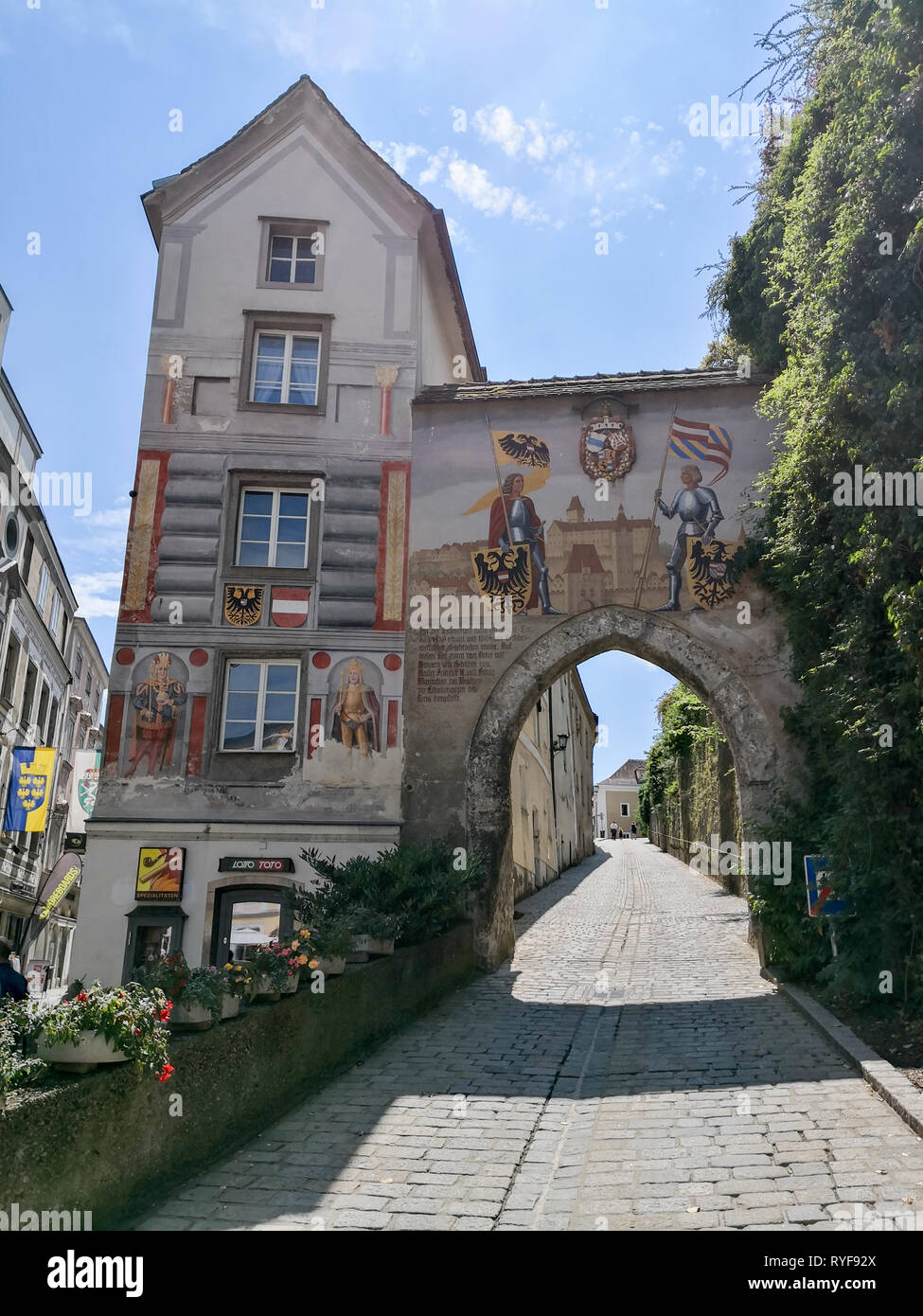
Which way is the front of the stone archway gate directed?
toward the camera

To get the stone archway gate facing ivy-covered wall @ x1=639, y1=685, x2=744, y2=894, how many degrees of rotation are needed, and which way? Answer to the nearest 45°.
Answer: approximately 180°

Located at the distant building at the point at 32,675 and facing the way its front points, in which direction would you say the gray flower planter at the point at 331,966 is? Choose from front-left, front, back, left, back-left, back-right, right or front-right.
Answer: right

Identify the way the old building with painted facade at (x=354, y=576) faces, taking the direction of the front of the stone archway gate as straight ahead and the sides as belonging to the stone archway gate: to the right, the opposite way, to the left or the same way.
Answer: the same way

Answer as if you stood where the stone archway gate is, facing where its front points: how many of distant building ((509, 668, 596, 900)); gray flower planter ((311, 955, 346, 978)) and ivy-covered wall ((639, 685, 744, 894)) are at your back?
2

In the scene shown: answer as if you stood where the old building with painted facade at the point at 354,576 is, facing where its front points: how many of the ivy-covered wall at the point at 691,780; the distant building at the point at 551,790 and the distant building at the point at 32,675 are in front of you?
0

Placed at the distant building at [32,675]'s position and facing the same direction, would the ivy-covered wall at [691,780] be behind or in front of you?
in front

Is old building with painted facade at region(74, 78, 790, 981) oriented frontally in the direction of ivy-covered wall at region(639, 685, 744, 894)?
no

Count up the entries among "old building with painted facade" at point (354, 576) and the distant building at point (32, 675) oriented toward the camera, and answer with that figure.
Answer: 1

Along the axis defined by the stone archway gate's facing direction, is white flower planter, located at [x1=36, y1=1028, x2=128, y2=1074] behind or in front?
in front

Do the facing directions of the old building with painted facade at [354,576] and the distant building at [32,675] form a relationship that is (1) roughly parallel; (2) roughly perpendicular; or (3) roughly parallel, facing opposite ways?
roughly perpendicular

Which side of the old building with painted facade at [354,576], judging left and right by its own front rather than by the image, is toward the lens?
front

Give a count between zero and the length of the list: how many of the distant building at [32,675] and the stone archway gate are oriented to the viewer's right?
1

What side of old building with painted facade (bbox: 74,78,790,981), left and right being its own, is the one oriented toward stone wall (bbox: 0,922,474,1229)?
front

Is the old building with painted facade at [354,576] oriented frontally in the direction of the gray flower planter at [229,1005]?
yes

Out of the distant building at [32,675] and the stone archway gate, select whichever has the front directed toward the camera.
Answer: the stone archway gate

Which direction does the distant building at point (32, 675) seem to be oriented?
to the viewer's right

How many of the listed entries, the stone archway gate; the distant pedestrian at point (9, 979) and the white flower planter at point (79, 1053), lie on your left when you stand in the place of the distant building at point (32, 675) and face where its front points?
0

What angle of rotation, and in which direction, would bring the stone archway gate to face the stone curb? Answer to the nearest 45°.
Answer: approximately 45° to its left

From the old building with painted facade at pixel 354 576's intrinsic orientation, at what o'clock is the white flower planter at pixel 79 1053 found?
The white flower planter is roughly at 12 o'clock from the old building with painted facade.
